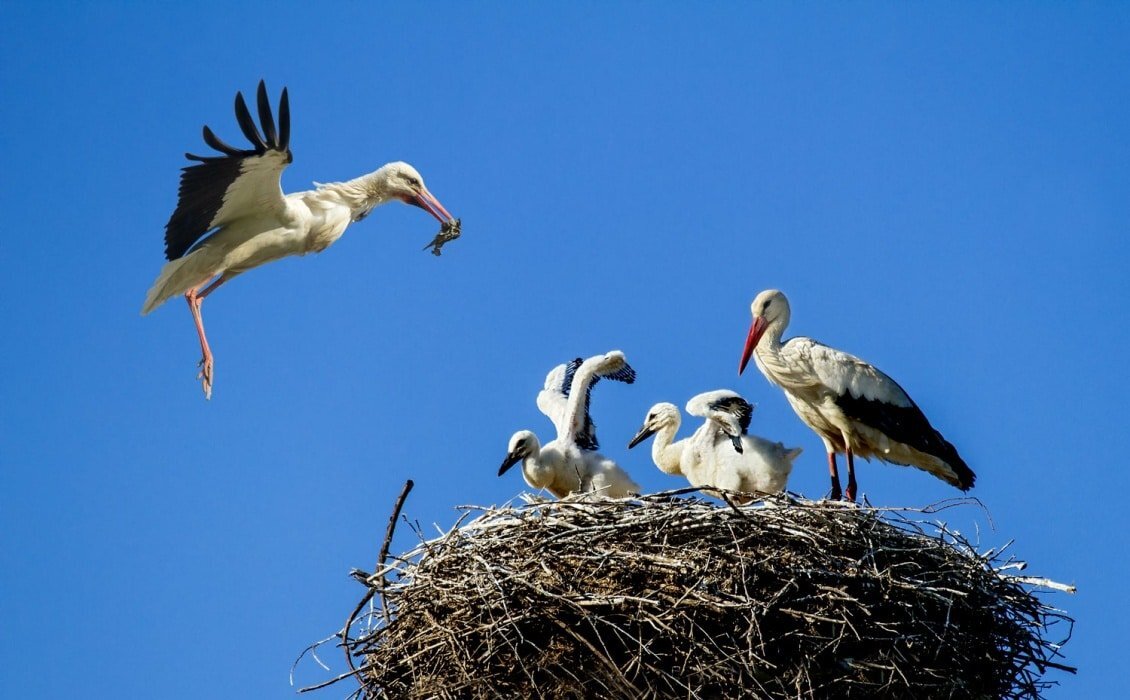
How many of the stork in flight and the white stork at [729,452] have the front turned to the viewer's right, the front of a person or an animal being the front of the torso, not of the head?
1

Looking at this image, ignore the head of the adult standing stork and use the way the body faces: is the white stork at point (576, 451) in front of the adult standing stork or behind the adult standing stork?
in front

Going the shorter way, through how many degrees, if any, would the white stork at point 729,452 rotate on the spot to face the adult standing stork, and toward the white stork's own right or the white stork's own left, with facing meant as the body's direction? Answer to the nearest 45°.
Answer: approximately 135° to the white stork's own right

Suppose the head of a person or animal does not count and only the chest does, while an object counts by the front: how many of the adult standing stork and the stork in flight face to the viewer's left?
1

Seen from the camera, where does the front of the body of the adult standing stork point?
to the viewer's left

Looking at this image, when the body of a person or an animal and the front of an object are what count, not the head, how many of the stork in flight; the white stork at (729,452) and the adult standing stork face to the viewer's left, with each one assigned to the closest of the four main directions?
2

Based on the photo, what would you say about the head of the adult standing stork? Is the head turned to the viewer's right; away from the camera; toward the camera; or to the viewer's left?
to the viewer's left

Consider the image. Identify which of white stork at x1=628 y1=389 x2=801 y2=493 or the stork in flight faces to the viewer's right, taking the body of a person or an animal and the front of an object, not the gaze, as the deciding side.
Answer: the stork in flight

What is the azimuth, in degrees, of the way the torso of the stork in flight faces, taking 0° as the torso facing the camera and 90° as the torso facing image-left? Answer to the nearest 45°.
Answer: approximately 270°

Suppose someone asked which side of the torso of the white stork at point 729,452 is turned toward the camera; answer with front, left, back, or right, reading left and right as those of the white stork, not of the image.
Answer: left
